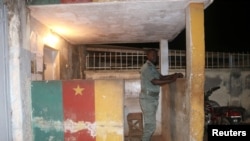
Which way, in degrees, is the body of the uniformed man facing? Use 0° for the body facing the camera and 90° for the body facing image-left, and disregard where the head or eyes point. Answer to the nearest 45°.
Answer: approximately 270°
